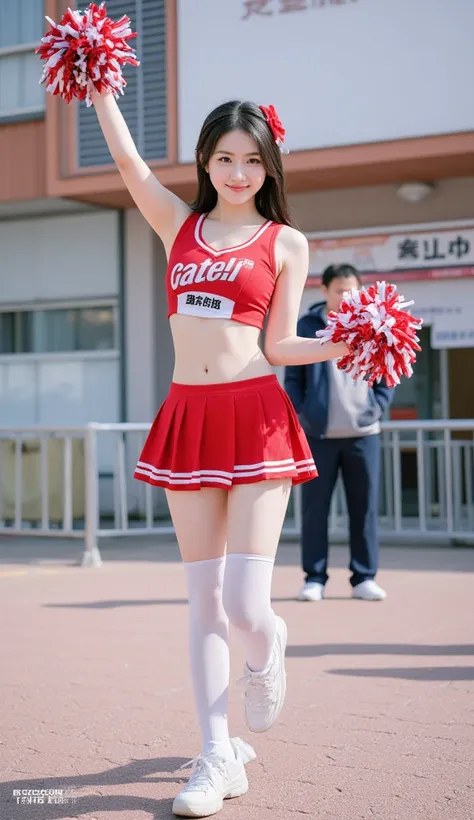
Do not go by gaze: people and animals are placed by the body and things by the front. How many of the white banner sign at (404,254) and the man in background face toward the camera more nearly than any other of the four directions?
2

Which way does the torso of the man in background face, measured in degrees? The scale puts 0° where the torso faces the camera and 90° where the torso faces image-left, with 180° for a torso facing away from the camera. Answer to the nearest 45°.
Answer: approximately 0°

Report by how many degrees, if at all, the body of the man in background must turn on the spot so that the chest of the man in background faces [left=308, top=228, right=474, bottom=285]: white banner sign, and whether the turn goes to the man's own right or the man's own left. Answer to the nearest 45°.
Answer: approximately 180°

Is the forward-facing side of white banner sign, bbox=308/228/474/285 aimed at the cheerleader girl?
yes

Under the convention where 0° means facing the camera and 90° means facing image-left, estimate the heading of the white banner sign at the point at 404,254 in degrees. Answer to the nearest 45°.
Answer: approximately 0°

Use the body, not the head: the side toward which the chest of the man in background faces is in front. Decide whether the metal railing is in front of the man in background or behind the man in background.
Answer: behind
